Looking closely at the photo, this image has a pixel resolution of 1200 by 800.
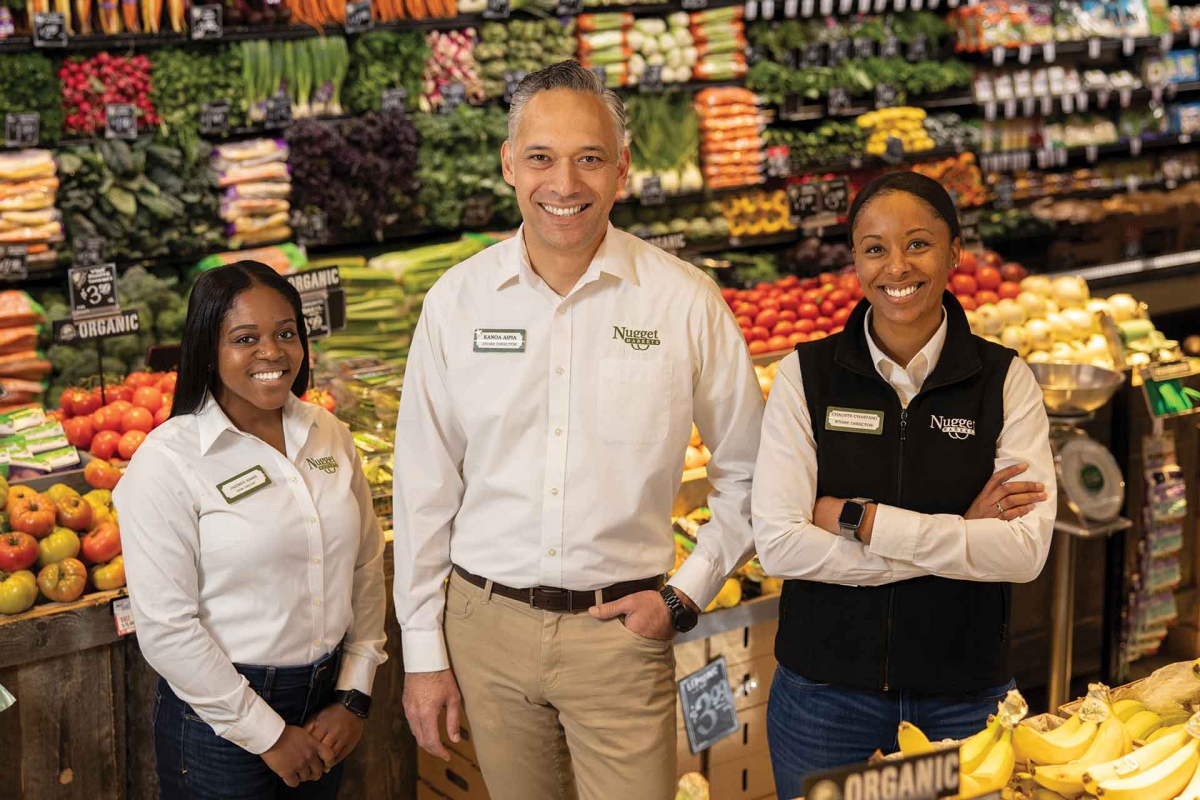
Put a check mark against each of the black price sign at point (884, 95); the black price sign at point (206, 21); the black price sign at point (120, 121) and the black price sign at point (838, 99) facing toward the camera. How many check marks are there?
4

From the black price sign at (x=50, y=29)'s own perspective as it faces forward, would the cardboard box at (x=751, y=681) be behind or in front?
in front

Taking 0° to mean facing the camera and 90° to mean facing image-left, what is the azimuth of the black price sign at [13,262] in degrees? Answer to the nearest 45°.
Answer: approximately 0°

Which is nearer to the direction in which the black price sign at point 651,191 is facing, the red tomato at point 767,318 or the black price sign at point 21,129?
the red tomato

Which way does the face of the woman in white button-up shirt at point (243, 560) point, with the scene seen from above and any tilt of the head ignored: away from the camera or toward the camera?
toward the camera

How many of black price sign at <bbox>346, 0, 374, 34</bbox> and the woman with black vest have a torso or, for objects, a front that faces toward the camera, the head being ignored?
2

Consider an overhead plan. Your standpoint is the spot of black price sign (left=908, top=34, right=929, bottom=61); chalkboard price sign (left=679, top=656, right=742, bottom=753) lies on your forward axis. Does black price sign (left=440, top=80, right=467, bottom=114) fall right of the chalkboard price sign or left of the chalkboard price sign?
right

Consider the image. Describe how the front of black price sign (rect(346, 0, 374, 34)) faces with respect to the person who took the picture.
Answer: facing the viewer

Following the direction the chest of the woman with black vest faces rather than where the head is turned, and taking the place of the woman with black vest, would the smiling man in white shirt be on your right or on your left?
on your right

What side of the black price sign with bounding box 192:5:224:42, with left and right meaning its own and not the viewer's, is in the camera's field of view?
front

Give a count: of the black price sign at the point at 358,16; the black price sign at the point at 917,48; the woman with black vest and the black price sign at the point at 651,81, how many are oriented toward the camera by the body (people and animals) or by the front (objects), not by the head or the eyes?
4

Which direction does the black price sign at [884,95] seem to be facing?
toward the camera
